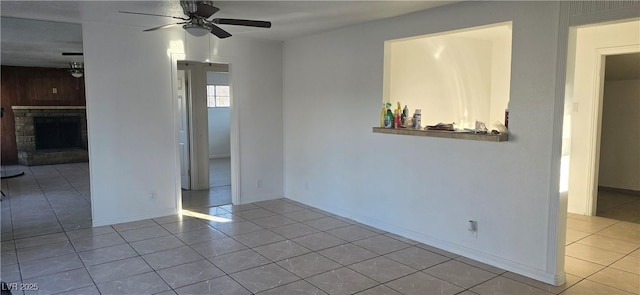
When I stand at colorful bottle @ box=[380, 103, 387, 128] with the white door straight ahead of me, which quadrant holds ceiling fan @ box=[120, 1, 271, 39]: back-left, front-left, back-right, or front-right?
front-left

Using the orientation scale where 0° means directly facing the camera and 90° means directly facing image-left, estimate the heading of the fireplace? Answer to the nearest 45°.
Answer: approximately 0°

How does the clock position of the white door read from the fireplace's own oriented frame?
The white door is roughly at 11 o'clock from the fireplace.

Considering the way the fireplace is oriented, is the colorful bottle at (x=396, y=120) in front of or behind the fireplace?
in front

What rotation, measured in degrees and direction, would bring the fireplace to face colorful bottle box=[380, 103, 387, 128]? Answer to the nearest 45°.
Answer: approximately 45° to its left

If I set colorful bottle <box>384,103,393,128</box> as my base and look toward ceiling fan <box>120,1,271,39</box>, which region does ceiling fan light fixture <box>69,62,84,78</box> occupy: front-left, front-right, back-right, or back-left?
front-right

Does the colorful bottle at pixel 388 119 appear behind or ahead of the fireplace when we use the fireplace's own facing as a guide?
ahead

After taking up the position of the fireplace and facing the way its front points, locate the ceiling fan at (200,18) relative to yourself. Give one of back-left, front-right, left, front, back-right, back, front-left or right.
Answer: front

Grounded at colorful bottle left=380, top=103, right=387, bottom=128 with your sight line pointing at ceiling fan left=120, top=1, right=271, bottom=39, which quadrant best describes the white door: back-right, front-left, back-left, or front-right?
front-right

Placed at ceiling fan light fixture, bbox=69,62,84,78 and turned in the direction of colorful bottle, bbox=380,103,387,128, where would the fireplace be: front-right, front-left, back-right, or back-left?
back-left

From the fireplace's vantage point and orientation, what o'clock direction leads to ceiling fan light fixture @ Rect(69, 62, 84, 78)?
The ceiling fan light fixture is roughly at 12 o'clock from the fireplace.
